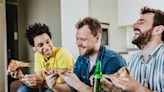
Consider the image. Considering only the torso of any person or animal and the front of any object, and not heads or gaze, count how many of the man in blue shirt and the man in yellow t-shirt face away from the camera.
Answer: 0

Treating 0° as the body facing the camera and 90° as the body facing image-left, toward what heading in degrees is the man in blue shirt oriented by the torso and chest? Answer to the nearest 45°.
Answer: approximately 45°
